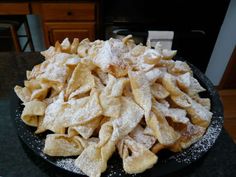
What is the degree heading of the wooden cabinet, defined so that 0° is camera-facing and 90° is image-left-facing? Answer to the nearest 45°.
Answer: approximately 0°
